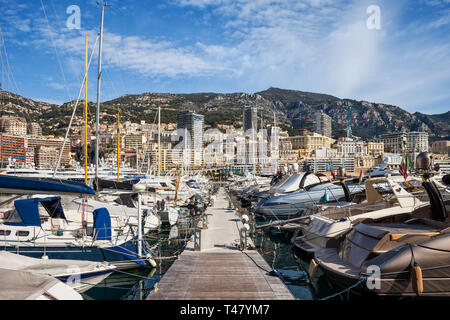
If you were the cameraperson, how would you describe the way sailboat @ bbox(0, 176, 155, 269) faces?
facing away from the viewer and to the left of the viewer

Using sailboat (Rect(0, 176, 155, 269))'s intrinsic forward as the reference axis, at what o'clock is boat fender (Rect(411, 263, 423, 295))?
The boat fender is roughly at 6 o'clock from the sailboat.

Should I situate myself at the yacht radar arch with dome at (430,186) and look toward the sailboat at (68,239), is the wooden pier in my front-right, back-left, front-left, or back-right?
front-left

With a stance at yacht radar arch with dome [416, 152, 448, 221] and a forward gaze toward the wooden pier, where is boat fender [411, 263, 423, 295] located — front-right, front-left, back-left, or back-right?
front-left

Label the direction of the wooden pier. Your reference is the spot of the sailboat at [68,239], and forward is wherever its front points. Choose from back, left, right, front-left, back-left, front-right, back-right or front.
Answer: back

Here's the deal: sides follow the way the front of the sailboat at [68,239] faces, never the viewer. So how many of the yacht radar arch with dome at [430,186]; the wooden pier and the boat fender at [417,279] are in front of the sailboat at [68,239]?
0

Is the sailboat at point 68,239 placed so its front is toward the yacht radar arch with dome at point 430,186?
no
